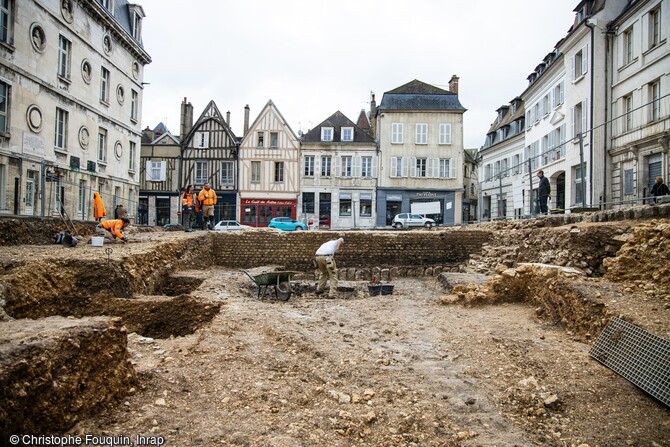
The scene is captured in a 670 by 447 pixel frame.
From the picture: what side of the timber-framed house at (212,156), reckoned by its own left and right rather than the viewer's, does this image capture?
front

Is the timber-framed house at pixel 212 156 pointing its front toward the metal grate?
yes

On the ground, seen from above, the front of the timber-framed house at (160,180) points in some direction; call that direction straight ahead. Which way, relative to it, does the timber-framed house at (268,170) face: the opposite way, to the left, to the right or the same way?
the same way

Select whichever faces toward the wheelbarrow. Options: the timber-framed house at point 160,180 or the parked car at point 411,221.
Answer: the timber-framed house

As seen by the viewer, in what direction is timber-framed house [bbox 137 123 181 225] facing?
toward the camera

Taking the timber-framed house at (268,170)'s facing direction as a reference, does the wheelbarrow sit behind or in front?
in front

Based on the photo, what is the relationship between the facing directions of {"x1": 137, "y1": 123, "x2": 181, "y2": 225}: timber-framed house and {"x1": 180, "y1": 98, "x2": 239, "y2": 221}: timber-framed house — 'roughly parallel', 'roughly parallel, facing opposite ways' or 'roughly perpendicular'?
roughly parallel

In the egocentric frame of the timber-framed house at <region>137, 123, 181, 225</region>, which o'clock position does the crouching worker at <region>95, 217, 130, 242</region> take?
The crouching worker is roughly at 12 o'clock from the timber-framed house.

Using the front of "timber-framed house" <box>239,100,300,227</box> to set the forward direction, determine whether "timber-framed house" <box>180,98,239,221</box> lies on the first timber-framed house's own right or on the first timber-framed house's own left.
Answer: on the first timber-framed house's own right

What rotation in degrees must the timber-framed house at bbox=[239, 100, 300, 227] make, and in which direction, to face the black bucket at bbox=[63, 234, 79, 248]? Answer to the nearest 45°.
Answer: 0° — it already faces it

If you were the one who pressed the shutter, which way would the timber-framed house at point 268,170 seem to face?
facing the viewer
